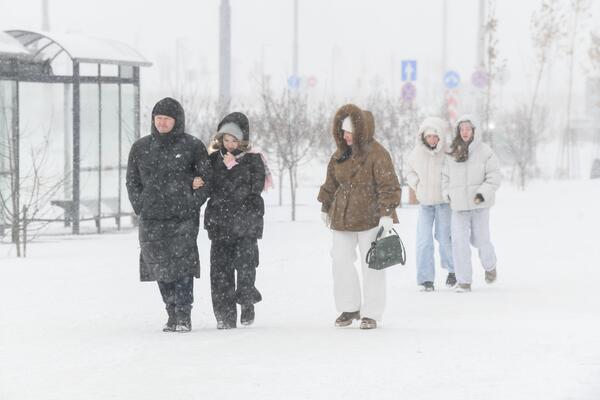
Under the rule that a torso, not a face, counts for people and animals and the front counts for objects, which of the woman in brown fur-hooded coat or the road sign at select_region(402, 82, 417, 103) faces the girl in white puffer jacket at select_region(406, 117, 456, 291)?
the road sign

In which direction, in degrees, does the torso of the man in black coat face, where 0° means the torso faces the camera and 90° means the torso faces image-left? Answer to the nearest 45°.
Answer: approximately 0°

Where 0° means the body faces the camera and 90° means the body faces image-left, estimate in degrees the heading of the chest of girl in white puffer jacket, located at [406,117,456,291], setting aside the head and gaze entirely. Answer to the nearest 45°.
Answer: approximately 0°

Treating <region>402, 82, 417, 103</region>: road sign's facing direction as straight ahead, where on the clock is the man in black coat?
The man in black coat is roughly at 12 o'clock from the road sign.

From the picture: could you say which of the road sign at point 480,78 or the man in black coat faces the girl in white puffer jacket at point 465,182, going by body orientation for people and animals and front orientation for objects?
the road sign
